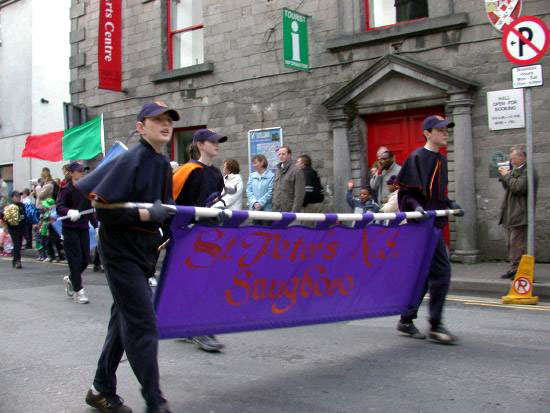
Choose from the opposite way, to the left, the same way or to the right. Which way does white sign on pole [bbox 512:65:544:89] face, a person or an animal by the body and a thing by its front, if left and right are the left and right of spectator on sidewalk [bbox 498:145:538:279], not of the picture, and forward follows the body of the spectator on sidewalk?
to the left

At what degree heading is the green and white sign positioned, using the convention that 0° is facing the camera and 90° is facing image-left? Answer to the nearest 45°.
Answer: approximately 315°

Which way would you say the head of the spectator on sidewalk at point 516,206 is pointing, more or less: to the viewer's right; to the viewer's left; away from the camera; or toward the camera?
to the viewer's left

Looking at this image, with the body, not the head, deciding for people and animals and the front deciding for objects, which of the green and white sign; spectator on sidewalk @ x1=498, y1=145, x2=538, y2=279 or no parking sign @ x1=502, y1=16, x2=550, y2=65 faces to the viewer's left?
the spectator on sidewalk

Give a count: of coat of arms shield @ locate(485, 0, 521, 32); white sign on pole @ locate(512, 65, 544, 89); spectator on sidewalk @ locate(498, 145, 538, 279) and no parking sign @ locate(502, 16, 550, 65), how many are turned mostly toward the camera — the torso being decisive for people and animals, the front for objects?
3

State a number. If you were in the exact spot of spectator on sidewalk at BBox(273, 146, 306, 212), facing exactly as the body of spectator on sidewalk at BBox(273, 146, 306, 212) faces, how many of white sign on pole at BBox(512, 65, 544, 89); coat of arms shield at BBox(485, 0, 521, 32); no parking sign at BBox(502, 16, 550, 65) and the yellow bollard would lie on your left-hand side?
4

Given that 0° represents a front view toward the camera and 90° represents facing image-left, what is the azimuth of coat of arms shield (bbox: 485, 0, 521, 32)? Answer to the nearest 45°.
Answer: approximately 0°

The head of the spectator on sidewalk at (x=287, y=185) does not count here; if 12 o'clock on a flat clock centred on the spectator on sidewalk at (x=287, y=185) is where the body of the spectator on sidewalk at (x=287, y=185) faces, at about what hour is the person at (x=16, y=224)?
the person at (x=16, y=224) is roughly at 2 o'clock from the spectator on sidewalk at (x=287, y=185).

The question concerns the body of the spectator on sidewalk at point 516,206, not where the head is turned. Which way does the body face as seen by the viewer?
to the viewer's left

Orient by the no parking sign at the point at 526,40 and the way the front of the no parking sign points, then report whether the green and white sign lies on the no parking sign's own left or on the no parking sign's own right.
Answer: on the no parking sign's own right

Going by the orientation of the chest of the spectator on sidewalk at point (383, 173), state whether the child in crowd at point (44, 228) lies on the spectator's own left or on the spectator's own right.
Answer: on the spectator's own right
